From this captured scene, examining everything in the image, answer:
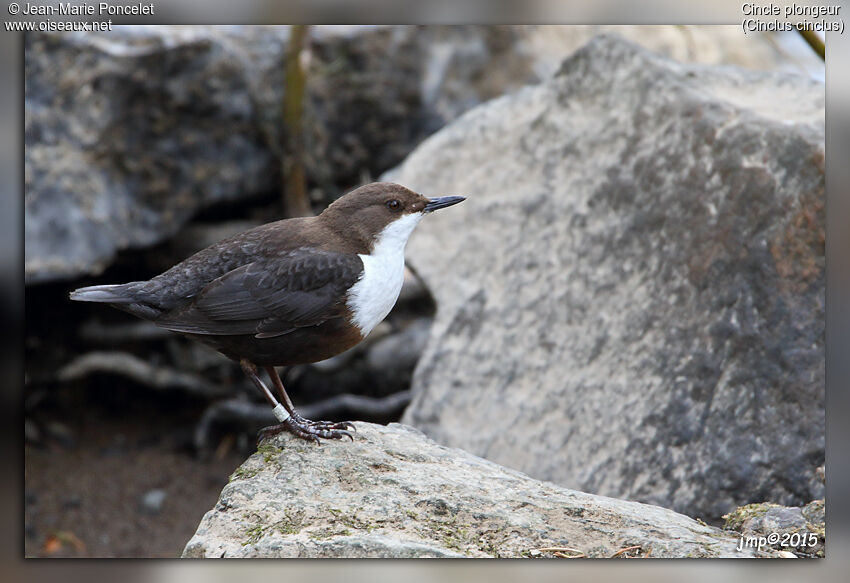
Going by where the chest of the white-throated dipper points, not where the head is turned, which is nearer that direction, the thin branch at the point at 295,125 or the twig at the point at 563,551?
the twig

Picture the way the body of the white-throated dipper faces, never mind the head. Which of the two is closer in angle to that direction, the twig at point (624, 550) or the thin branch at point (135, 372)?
the twig

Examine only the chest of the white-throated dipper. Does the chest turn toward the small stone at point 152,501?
no

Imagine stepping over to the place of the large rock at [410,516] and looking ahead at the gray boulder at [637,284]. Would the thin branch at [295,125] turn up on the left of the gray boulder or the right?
left

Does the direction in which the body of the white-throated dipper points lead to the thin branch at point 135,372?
no

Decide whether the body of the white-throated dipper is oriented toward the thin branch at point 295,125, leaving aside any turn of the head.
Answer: no

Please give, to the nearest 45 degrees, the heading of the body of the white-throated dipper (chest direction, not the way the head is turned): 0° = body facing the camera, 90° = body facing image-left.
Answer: approximately 270°
